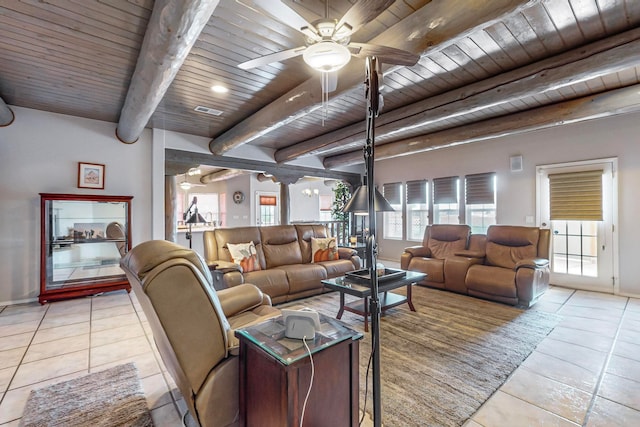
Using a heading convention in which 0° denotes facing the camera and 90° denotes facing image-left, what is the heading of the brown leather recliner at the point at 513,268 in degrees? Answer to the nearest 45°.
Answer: approximately 45°

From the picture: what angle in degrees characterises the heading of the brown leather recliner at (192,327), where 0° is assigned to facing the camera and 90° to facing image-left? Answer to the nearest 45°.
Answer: approximately 225°

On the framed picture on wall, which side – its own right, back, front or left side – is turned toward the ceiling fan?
front

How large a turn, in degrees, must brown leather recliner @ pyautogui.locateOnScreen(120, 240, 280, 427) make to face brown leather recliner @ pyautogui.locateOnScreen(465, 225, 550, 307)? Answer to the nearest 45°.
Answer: approximately 45° to its right

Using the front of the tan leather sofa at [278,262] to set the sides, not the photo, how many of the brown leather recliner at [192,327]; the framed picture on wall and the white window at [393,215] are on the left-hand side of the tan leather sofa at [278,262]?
1

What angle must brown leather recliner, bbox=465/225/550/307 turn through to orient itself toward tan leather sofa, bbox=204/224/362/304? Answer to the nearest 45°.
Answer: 0° — it already faces it

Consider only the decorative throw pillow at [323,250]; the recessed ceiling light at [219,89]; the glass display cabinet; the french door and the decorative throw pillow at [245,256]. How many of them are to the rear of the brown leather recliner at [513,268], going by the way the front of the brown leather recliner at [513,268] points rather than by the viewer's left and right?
1

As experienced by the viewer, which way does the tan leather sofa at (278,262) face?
facing the viewer and to the right of the viewer

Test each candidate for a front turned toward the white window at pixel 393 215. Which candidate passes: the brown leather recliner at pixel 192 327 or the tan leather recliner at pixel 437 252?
the brown leather recliner

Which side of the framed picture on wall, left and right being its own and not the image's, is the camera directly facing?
front

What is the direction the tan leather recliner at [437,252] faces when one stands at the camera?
facing the viewer and to the left of the viewer

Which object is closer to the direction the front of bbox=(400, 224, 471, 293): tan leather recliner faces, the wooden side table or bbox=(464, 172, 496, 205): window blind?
the wooden side table

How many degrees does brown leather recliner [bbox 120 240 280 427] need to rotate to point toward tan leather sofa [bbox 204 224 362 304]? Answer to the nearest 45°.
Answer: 0° — it already faces it
